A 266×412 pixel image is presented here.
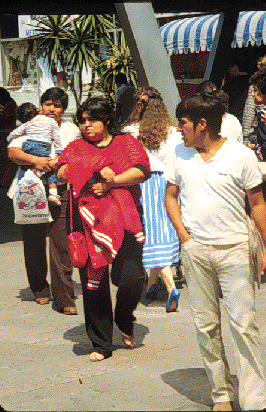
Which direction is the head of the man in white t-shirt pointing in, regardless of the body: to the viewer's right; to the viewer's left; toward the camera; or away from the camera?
to the viewer's left

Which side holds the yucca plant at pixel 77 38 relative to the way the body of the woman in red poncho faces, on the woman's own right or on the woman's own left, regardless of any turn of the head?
on the woman's own right

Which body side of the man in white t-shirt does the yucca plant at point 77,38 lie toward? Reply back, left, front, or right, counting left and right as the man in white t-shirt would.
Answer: back

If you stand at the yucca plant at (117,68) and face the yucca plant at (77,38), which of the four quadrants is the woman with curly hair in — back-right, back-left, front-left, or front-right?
back-left

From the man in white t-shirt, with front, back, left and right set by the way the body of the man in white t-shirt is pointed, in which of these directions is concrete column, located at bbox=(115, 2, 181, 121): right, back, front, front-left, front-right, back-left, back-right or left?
back

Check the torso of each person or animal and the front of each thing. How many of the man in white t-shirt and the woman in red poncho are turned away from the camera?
0

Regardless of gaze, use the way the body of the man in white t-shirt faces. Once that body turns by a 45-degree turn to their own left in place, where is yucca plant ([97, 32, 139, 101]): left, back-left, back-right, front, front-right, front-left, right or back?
back-left

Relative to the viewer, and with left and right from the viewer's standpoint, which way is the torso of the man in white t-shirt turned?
facing the viewer

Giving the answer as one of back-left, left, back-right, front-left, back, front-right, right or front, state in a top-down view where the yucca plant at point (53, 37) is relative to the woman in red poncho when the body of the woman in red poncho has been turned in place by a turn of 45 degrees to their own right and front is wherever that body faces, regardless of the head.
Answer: right

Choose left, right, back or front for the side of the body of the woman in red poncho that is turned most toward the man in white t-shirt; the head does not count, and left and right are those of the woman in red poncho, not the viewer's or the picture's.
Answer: left

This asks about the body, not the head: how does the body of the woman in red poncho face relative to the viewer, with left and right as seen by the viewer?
facing the viewer and to the left of the viewer

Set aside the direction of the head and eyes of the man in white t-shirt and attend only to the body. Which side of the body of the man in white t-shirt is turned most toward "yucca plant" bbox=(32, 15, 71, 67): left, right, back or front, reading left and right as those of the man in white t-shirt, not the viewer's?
back

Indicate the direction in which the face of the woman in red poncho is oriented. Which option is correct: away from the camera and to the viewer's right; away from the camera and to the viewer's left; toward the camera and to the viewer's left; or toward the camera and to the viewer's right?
toward the camera and to the viewer's left

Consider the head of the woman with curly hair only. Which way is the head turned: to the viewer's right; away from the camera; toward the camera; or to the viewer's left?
away from the camera

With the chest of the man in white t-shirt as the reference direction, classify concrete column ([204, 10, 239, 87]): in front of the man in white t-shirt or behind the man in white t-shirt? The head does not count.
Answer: behind
